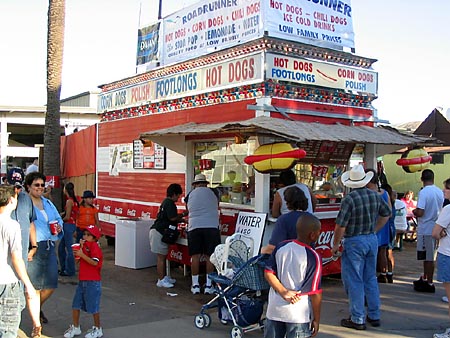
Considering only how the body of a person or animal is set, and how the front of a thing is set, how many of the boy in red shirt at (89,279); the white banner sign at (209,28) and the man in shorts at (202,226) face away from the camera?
1

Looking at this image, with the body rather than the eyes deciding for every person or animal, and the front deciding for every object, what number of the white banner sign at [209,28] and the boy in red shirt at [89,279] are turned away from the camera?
0

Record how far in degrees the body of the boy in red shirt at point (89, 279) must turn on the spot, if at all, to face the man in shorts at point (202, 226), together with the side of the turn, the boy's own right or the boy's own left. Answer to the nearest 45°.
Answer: approximately 180°

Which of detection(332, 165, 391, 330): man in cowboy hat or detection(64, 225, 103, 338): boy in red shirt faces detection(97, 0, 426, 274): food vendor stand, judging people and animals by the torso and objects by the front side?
the man in cowboy hat

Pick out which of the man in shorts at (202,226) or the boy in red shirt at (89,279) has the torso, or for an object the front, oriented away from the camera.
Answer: the man in shorts

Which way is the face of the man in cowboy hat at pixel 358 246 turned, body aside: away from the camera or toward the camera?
away from the camera

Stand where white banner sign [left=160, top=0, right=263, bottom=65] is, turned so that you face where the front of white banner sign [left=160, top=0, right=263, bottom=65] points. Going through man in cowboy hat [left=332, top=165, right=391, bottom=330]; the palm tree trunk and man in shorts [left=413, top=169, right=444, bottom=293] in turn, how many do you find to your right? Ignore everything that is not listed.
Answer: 1

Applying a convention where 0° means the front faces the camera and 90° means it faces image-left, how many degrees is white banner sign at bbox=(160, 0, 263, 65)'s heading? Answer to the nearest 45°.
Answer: approximately 45°

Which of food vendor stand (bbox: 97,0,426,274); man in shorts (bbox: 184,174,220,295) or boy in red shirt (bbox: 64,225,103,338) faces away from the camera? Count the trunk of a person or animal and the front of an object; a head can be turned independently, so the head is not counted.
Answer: the man in shorts

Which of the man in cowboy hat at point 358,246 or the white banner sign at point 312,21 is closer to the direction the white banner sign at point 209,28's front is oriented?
the man in cowboy hat

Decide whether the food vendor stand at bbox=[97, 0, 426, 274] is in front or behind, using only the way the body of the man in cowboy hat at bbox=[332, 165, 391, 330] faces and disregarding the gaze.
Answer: in front

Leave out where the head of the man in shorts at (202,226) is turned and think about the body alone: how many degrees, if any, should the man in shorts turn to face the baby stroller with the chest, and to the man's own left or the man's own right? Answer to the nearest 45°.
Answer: approximately 180°

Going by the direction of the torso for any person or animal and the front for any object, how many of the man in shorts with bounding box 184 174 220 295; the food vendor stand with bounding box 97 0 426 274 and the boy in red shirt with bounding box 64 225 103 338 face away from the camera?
1

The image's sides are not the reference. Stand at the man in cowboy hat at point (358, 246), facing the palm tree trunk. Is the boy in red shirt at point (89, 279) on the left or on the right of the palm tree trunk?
left

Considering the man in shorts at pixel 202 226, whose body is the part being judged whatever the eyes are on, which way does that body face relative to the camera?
away from the camera
